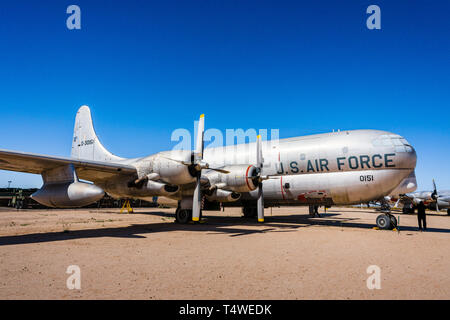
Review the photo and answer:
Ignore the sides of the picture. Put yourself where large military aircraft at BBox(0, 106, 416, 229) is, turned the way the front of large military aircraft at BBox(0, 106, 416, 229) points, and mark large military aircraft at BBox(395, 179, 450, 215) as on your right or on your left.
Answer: on your left

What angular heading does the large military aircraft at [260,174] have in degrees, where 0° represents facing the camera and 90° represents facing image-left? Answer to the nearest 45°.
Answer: approximately 315°
